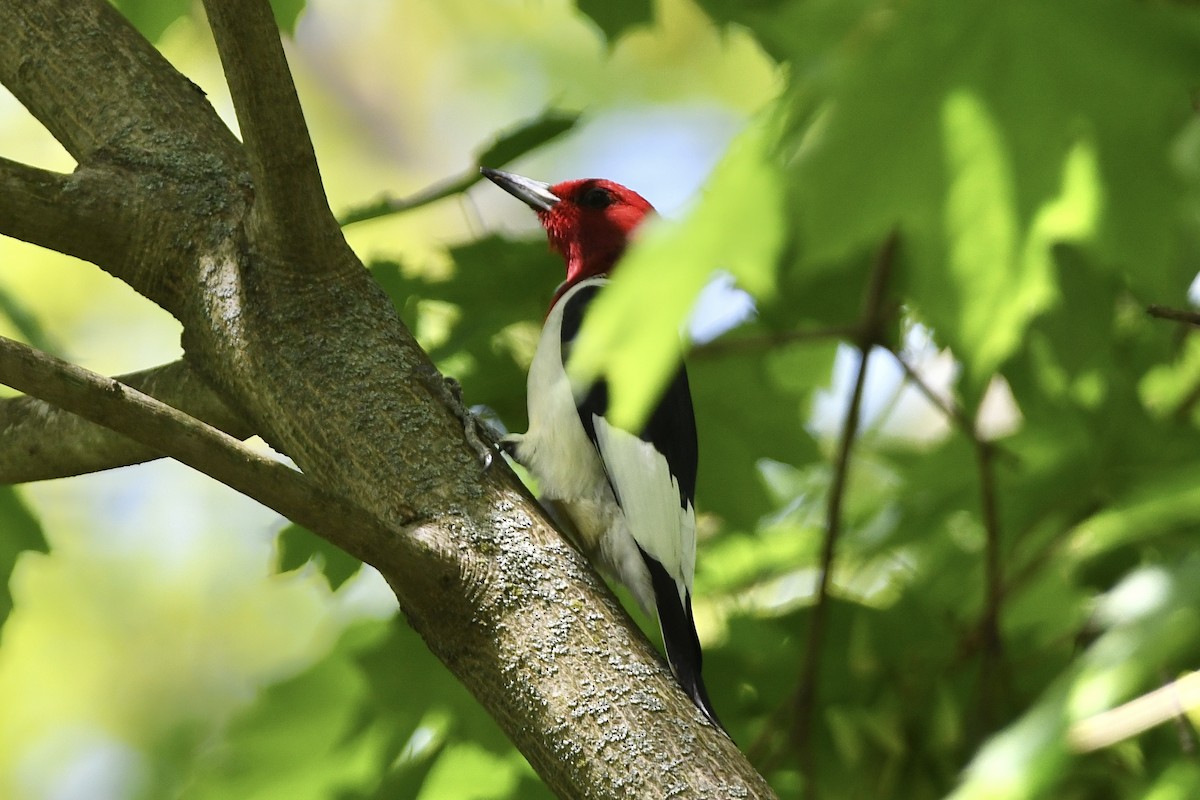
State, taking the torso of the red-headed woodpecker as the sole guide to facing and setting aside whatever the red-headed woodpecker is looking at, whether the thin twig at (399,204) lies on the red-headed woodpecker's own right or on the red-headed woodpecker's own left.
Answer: on the red-headed woodpecker's own right

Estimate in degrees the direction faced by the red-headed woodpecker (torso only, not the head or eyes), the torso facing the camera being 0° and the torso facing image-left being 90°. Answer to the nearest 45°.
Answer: approximately 90°

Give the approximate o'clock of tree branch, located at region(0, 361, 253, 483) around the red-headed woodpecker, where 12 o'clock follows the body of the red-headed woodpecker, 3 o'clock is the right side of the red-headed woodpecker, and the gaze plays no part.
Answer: The tree branch is roughly at 12 o'clock from the red-headed woodpecker.

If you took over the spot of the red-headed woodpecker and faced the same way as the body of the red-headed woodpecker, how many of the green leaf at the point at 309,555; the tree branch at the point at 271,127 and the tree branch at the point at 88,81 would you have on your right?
0

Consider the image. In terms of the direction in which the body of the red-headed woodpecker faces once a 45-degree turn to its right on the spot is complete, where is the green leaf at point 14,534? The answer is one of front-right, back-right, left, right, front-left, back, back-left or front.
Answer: left

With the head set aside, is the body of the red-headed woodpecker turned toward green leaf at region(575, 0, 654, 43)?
no
